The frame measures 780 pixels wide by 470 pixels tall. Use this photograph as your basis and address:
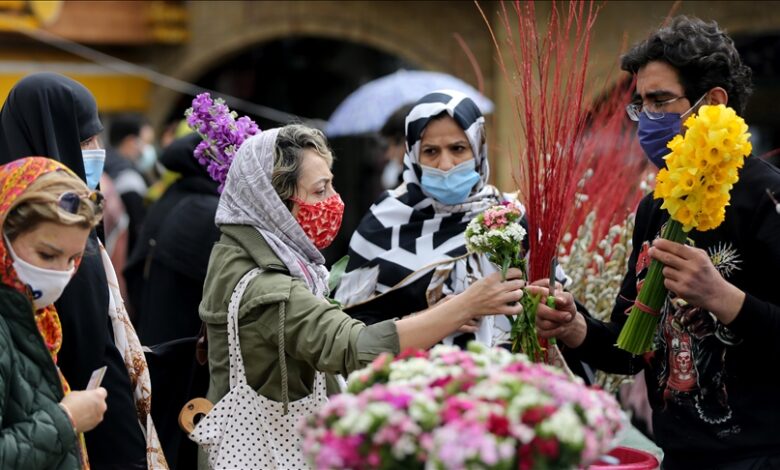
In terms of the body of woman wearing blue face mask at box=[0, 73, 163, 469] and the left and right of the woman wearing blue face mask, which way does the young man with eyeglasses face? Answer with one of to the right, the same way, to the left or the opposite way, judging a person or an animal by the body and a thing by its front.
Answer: the opposite way

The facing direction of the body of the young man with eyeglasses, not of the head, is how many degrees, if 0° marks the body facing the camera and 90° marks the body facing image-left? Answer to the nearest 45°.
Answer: approximately 45°

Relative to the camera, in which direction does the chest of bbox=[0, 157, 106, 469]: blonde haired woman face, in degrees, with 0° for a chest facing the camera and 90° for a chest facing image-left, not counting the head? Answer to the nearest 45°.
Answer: approximately 315°

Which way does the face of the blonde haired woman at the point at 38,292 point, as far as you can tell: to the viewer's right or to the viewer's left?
to the viewer's right

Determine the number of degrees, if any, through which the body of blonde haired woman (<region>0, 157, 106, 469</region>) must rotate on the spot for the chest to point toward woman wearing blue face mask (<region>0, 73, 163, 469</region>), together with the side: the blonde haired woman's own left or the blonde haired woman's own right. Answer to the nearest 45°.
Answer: approximately 135° to the blonde haired woman's own left

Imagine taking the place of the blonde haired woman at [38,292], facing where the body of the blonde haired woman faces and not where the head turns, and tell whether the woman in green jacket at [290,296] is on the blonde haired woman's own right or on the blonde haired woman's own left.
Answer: on the blonde haired woman's own left

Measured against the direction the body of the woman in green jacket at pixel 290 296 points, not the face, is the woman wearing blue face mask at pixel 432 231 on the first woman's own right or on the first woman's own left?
on the first woman's own left

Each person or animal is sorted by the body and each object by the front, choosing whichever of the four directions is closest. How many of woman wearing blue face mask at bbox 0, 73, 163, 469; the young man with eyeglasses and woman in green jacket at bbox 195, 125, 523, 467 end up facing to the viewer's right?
2

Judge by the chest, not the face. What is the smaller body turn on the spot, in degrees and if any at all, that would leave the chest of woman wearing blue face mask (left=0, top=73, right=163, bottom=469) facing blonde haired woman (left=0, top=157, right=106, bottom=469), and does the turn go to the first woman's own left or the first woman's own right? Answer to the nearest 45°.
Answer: approximately 90° to the first woman's own right

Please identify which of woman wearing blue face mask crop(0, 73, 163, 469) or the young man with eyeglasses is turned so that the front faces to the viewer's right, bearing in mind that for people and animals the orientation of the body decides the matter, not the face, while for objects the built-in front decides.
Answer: the woman wearing blue face mask

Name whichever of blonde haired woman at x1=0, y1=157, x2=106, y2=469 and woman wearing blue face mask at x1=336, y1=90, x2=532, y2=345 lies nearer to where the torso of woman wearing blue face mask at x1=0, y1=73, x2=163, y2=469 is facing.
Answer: the woman wearing blue face mask

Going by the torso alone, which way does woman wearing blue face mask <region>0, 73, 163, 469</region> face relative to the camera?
to the viewer's right

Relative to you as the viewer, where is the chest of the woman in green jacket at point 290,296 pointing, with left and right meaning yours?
facing to the right of the viewer
